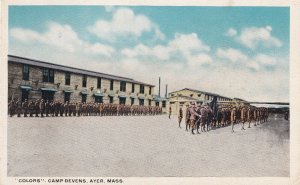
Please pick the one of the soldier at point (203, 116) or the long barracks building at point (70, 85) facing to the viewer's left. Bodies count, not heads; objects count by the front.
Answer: the soldier

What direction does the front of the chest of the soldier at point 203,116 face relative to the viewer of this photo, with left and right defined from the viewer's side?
facing to the left of the viewer

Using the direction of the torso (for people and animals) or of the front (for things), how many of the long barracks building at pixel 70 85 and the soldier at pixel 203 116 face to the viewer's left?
1

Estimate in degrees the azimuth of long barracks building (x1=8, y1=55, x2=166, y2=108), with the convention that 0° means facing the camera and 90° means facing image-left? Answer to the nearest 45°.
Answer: approximately 315°
